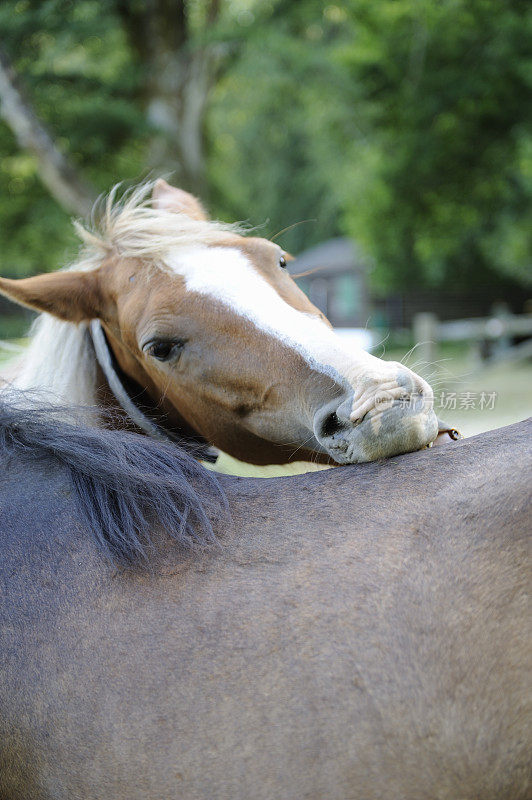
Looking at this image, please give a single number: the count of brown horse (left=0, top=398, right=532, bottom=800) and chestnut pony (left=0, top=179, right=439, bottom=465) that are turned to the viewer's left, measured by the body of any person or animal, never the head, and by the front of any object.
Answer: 1

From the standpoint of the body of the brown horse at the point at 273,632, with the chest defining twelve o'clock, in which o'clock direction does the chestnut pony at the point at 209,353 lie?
The chestnut pony is roughly at 3 o'clock from the brown horse.

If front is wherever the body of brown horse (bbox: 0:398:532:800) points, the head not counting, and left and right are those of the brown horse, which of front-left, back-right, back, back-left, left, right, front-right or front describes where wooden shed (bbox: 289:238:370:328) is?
right

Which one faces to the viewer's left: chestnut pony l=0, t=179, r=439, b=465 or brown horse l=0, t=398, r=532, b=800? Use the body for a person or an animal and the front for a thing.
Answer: the brown horse

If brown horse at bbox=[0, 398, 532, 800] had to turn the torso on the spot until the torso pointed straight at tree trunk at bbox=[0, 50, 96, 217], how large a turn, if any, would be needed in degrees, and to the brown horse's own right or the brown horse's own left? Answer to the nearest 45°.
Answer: approximately 90° to the brown horse's own right

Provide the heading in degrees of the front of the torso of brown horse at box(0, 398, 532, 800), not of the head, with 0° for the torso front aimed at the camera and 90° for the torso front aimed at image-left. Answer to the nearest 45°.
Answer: approximately 90°
